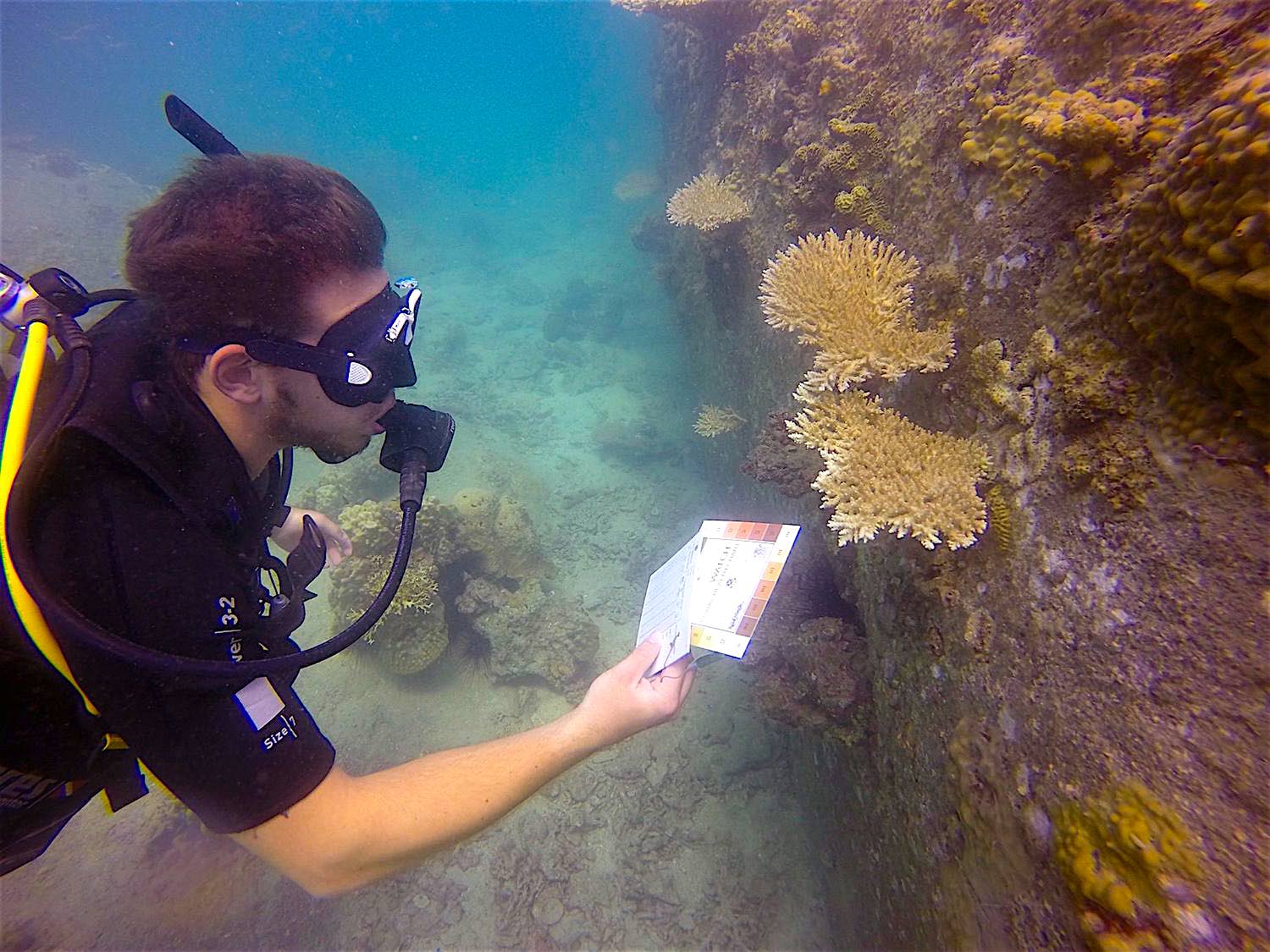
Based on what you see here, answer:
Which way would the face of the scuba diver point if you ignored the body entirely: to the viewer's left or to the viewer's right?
to the viewer's right

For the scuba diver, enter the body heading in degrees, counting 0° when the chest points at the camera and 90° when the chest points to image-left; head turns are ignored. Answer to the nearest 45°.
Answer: approximately 270°

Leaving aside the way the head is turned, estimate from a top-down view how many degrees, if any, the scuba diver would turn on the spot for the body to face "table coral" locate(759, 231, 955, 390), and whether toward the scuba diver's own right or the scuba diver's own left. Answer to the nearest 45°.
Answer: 0° — they already face it
